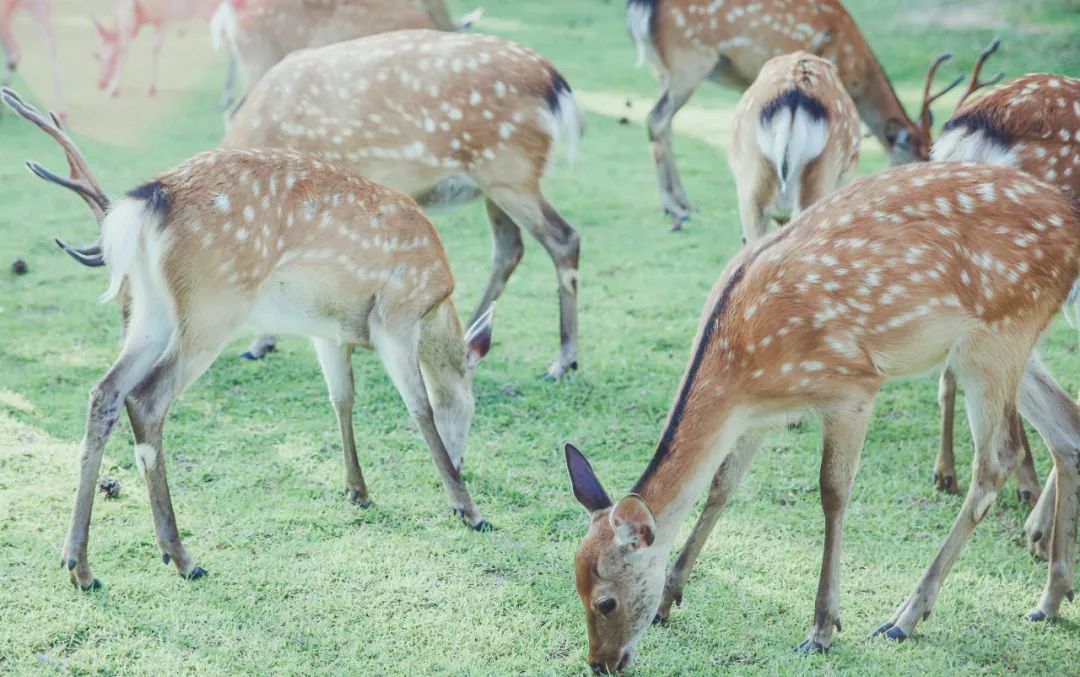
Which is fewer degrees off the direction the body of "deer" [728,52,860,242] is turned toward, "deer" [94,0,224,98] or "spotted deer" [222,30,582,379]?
the deer

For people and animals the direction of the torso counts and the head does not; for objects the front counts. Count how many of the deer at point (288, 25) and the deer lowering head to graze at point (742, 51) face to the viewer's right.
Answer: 2

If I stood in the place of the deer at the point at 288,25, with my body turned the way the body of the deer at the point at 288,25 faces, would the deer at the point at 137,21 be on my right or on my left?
on my left

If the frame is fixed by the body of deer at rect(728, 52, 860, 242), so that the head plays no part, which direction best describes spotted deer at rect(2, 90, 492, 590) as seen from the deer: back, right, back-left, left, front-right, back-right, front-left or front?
back-left

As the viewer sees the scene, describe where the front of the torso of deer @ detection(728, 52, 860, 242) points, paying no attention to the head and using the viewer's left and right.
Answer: facing away from the viewer

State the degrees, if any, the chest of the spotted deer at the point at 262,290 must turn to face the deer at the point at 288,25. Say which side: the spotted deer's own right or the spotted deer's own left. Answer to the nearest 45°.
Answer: approximately 45° to the spotted deer's own left

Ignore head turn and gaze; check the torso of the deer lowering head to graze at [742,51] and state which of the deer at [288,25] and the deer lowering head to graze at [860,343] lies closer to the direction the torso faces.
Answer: the deer lowering head to graze

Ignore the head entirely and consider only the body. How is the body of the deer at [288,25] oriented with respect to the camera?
to the viewer's right

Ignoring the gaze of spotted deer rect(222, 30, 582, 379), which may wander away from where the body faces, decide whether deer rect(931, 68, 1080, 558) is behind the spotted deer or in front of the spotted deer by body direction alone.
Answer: behind

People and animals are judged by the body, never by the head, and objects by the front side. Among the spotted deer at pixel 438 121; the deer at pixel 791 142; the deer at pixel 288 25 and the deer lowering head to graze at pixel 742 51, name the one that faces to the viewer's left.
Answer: the spotted deer

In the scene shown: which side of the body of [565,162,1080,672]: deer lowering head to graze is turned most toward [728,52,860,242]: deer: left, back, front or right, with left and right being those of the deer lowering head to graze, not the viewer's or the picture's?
right

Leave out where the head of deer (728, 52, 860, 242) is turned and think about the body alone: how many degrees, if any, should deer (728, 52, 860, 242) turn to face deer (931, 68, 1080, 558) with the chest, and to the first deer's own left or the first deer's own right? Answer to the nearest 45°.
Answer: approximately 135° to the first deer's own right

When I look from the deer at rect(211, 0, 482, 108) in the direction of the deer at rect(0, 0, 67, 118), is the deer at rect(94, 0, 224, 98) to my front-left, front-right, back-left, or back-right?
front-right
